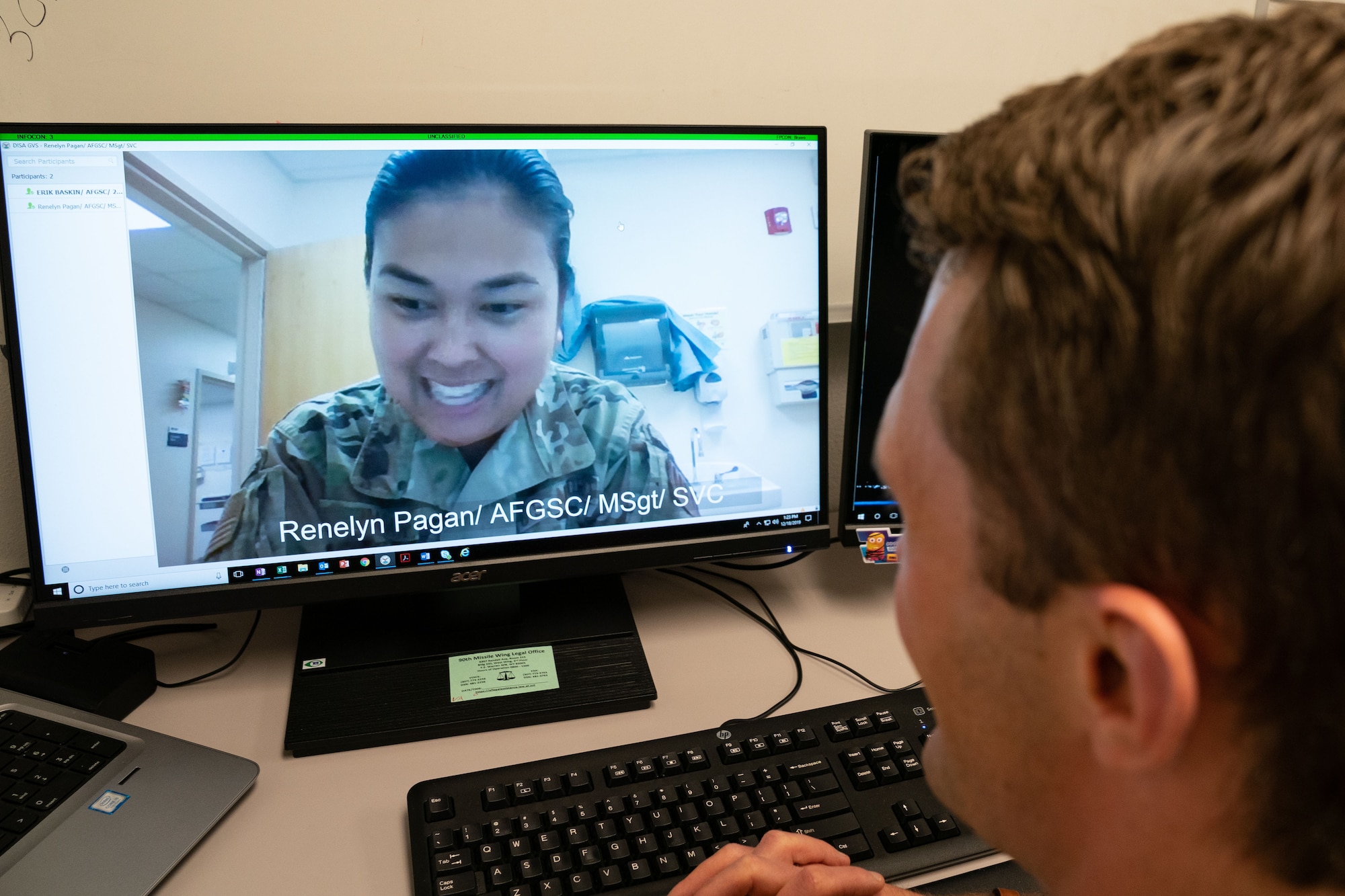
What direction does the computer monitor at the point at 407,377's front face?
toward the camera

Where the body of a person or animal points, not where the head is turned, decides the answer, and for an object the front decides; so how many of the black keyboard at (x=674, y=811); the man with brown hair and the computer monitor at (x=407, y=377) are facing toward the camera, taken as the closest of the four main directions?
2

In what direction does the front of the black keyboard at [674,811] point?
toward the camera

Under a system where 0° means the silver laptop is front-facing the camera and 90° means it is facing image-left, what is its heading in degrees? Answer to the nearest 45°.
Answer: approximately 315°

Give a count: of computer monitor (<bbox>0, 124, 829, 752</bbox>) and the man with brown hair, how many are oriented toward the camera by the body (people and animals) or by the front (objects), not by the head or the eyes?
1

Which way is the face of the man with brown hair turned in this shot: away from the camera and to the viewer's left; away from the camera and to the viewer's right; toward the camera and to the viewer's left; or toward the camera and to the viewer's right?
away from the camera and to the viewer's left

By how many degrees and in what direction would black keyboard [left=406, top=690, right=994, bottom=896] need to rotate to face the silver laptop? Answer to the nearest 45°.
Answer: approximately 90° to its right
